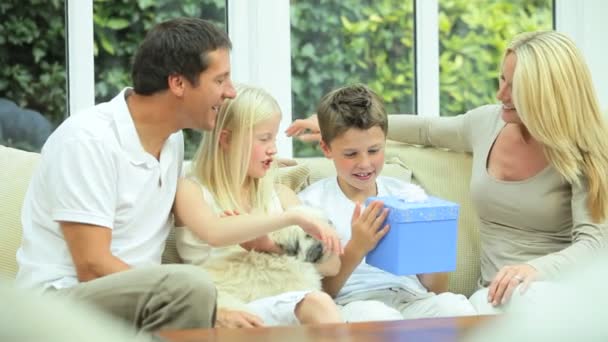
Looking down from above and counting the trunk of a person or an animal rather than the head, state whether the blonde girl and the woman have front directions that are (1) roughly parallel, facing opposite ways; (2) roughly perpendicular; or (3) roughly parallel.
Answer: roughly perpendicular

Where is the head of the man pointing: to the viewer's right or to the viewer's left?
to the viewer's right

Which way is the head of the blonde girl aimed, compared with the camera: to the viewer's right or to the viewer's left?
to the viewer's right

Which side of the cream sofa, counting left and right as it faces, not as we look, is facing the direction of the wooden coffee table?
front

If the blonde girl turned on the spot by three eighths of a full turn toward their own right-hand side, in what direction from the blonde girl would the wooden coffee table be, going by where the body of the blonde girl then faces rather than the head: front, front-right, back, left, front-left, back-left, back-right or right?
left

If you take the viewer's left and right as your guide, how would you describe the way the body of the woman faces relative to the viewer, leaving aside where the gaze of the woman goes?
facing the viewer and to the left of the viewer

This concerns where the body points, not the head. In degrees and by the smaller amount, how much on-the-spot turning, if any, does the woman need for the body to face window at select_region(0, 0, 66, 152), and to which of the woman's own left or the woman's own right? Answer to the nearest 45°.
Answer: approximately 45° to the woman's own right

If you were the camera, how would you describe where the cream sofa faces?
facing the viewer

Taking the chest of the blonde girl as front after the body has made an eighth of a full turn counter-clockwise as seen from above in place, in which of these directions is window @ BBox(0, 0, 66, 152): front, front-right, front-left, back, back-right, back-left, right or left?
back-left

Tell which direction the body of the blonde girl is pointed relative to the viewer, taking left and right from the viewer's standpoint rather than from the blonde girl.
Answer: facing the viewer and to the right of the viewer
